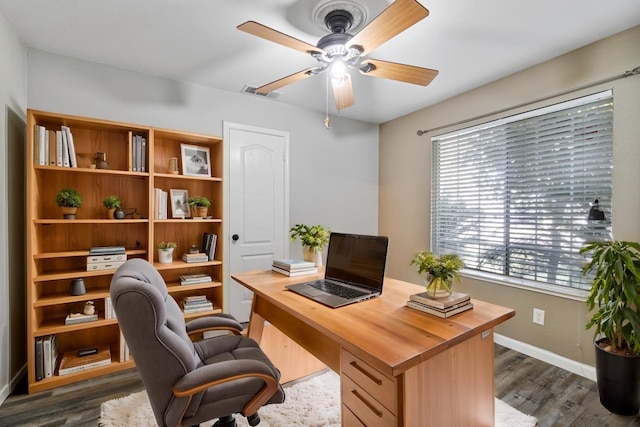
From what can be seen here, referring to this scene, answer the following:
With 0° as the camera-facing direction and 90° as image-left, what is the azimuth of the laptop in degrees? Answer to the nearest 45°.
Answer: approximately 45°

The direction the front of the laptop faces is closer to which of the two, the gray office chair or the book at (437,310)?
the gray office chair

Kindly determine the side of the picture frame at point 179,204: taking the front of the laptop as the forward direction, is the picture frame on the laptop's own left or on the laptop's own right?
on the laptop's own right

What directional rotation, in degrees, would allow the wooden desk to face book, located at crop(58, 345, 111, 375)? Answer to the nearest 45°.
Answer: approximately 45° to its right

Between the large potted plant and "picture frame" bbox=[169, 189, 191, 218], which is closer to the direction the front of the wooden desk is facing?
the picture frame

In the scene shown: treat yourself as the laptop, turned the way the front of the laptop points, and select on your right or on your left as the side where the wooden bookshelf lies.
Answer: on your right

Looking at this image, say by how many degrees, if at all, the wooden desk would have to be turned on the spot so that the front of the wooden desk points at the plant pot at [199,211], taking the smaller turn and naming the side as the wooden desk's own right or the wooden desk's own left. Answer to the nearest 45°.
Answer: approximately 90° to the wooden desk's own right

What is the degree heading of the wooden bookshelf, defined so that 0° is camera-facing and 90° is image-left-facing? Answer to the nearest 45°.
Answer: approximately 315°

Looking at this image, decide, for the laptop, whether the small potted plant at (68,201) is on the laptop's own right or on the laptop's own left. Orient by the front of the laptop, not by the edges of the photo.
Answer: on the laptop's own right

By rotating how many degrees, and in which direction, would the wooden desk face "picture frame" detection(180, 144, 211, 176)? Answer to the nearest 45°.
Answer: approximately 90° to its right

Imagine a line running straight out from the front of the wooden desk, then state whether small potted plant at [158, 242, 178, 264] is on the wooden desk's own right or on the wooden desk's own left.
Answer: on the wooden desk's own right

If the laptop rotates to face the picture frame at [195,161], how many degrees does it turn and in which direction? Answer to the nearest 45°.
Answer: approximately 90° to its right
